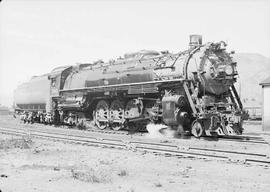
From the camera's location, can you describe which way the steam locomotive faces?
facing the viewer and to the right of the viewer
